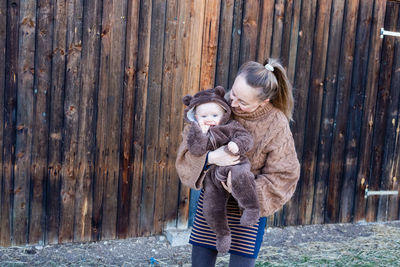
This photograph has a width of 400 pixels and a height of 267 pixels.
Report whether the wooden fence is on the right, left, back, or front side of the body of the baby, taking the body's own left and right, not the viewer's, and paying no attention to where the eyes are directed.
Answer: back

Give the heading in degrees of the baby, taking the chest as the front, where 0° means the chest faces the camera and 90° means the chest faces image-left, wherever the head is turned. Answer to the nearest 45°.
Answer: approximately 0°

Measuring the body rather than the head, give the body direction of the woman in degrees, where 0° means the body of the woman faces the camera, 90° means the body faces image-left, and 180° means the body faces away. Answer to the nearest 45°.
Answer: approximately 45°
